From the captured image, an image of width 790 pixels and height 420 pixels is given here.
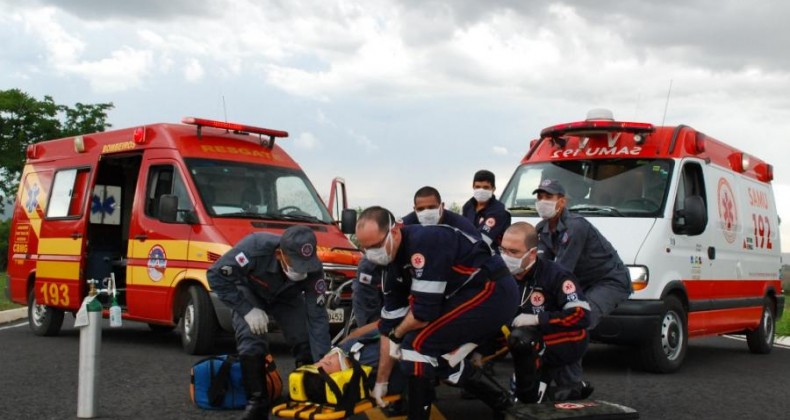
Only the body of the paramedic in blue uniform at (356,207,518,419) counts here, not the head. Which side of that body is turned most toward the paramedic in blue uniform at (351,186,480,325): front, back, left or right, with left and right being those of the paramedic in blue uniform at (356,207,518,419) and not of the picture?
right

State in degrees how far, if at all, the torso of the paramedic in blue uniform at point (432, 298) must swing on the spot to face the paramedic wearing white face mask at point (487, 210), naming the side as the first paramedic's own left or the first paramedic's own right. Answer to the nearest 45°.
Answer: approximately 90° to the first paramedic's own right

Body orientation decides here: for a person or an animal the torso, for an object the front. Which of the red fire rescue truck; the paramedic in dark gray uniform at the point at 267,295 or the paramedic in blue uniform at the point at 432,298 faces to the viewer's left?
the paramedic in blue uniform at the point at 432,298

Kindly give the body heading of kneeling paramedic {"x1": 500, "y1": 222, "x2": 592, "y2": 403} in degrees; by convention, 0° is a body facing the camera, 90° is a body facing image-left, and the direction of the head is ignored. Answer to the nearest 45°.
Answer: approximately 45°

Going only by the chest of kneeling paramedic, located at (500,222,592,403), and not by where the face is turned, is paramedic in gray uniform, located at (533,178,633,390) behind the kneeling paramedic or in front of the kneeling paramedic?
behind

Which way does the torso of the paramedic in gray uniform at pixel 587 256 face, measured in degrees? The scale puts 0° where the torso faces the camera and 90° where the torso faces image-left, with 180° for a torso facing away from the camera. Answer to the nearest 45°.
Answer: approximately 45°

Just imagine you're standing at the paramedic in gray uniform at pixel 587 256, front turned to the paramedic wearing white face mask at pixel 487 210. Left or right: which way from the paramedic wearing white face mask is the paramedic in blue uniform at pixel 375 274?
left

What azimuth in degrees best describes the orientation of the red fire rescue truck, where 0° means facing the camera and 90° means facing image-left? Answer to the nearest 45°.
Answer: approximately 315°

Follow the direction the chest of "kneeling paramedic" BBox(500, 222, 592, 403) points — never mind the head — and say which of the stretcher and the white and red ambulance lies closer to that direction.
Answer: the stretcher

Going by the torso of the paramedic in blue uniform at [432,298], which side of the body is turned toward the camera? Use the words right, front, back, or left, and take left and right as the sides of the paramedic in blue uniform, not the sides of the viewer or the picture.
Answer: left
